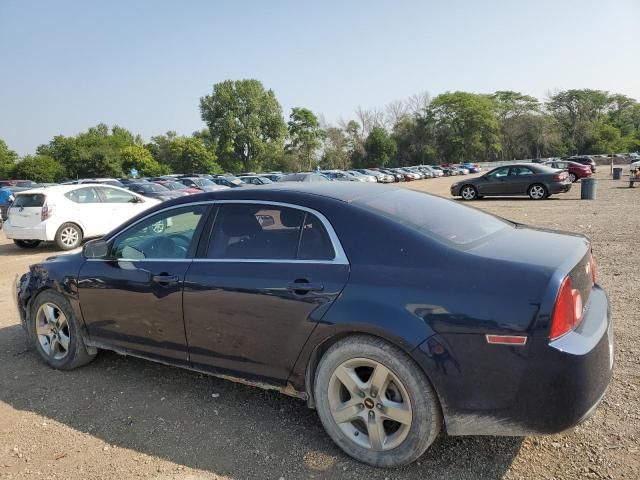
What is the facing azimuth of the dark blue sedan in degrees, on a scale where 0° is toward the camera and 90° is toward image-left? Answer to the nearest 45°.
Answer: approximately 135°

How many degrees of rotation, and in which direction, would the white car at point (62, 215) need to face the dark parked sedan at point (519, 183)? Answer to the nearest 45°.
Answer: approximately 45° to its right

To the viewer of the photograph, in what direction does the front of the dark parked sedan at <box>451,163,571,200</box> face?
facing to the left of the viewer

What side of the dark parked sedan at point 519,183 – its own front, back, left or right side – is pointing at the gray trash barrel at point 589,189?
back

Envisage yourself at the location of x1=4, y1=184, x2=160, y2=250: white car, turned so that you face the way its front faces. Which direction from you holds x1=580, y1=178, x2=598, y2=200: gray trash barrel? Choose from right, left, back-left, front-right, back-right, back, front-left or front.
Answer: front-right

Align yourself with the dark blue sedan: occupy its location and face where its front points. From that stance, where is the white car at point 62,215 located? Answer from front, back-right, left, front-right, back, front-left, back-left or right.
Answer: front

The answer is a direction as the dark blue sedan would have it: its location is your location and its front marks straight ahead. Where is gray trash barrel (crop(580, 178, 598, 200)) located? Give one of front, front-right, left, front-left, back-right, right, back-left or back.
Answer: right

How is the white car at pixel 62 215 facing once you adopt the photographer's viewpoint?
facing away from the viewer and to the right of the viewer

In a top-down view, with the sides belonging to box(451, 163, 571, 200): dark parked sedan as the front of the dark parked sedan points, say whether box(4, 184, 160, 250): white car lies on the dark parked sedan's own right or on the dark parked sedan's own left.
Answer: on the dark parked sedan's own left

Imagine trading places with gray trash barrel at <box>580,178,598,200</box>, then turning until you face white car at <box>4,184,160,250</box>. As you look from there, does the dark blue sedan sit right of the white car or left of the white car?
left

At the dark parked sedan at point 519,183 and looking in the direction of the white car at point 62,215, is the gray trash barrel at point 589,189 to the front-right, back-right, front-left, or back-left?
back-left

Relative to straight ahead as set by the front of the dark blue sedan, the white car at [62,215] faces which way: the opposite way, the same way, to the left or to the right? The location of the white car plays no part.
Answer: to the right

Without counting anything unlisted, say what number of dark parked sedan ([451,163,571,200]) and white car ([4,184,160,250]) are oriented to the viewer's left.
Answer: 1

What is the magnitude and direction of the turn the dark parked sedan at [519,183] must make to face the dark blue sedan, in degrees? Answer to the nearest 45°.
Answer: approximately 90° to its left

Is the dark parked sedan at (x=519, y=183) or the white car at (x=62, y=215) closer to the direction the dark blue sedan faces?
the white car

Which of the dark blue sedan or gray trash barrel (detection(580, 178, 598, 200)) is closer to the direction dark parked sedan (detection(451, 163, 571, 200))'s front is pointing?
the dark blue sedan

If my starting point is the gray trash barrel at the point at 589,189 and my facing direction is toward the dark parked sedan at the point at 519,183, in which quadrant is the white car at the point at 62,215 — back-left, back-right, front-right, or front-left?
front-left

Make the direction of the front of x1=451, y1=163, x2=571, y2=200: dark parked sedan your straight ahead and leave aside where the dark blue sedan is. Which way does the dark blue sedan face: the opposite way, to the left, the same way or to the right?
the same way
